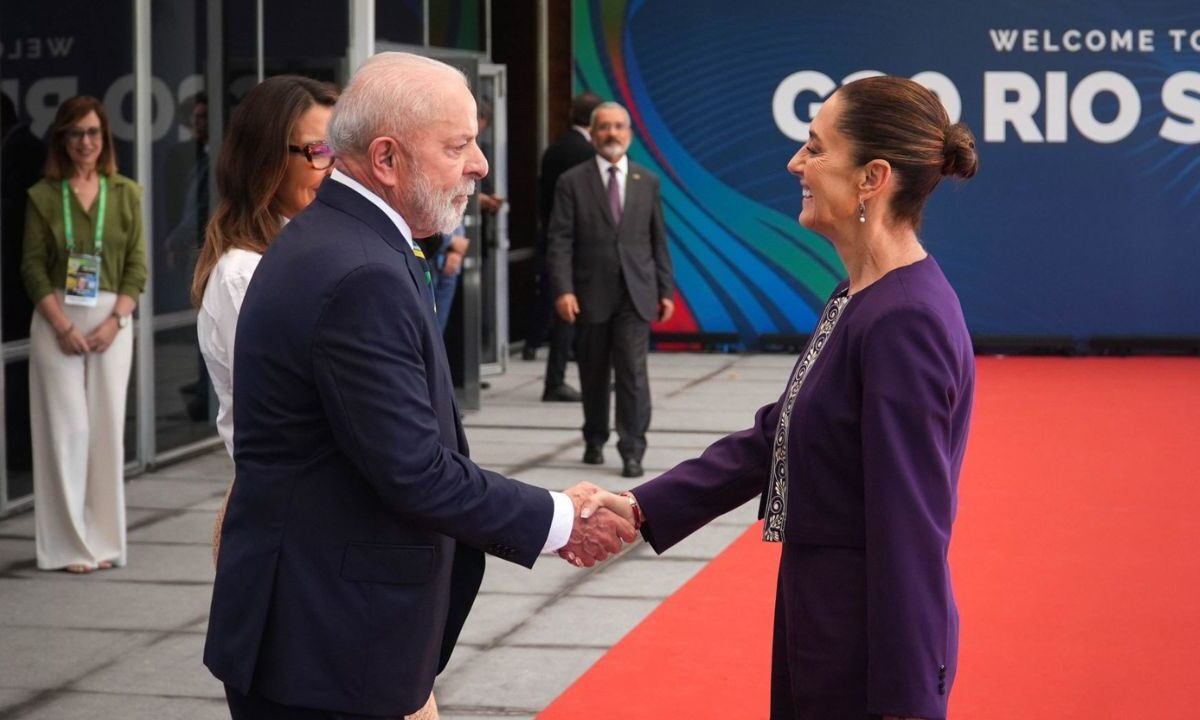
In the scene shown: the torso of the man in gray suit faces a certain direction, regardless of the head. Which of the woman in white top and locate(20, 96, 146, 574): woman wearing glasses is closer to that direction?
the woman in white top

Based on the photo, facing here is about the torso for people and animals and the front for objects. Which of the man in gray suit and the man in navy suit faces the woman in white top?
the man in gray suit

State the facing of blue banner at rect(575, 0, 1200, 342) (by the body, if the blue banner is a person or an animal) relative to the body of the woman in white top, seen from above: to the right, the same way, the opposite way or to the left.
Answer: to the right

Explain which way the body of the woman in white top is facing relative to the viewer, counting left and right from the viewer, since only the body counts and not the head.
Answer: facing to the right of the viewer

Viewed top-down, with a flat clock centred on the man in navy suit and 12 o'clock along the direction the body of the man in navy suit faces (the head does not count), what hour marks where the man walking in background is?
The man walking in background is roughly at 9 o'clock from the man in navy suit.

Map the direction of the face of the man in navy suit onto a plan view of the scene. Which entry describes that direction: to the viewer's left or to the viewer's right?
to the viewer's right

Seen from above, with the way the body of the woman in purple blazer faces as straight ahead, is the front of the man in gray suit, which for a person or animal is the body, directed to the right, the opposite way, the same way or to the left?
to the left

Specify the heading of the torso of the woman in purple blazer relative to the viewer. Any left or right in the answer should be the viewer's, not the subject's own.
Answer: facing to the left of the viewer

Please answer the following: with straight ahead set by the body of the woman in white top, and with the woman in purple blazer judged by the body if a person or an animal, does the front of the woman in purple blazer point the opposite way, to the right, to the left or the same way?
the opposite way
